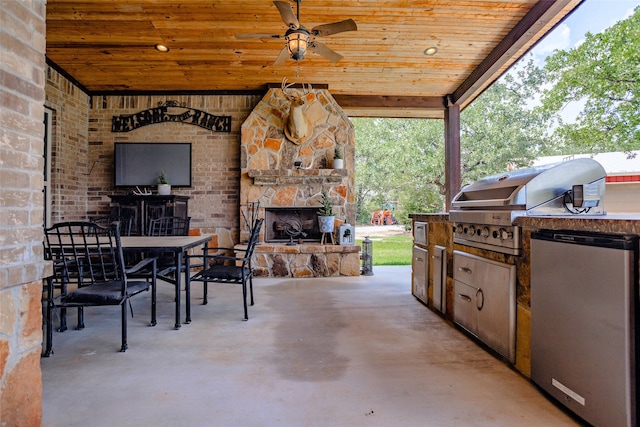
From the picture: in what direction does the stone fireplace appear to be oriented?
toward the camera

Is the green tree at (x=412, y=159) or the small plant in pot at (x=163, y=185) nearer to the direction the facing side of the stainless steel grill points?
the small plant in pot

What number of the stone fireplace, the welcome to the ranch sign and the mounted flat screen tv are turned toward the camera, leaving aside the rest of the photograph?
3

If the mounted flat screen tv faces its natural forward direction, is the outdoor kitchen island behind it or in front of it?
in front

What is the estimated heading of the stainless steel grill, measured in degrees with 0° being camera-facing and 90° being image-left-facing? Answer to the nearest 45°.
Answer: approximately 45°

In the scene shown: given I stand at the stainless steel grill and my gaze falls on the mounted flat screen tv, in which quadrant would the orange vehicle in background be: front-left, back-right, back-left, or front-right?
front-right

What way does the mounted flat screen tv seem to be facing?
toward the camera

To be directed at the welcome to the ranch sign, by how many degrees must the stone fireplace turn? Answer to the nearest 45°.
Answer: approximately 90° to its right

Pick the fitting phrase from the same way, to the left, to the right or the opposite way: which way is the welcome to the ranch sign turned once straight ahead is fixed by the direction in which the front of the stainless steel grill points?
to the left

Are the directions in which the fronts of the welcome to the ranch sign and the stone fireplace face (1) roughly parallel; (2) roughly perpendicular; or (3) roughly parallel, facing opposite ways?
roughly parallel

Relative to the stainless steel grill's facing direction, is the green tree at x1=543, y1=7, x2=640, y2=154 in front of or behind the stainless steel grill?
behind

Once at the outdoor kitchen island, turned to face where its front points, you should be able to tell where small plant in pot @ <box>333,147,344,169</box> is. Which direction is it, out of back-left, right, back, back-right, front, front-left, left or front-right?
right

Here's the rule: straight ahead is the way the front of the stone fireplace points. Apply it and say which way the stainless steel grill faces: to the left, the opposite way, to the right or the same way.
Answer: to the right

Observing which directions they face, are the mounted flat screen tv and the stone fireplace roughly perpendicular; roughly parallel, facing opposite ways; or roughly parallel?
roughly parallel

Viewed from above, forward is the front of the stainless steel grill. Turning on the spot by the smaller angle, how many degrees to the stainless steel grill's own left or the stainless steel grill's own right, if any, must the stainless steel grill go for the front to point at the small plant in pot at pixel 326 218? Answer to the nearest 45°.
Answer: approximately 90° to the stainless steel grill's own right

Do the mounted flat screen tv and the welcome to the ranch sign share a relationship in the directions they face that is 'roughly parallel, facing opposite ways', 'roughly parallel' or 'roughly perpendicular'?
roughly parallel

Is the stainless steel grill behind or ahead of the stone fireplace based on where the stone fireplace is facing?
ahead

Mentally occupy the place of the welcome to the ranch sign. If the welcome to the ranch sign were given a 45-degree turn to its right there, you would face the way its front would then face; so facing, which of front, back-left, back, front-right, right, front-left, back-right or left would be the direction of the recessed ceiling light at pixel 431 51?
left

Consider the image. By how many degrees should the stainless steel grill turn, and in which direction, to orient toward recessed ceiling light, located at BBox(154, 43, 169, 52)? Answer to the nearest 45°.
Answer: approximately 45° to its right
